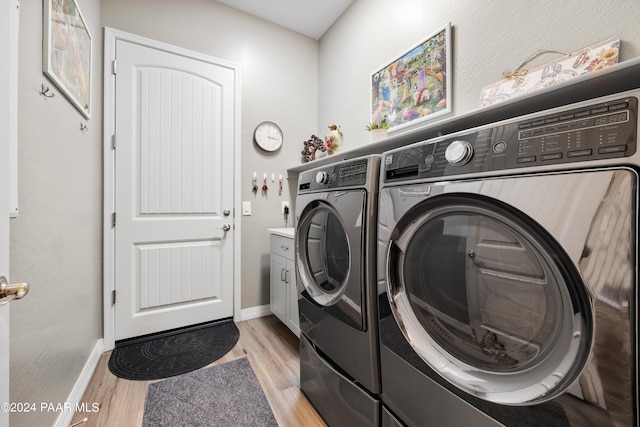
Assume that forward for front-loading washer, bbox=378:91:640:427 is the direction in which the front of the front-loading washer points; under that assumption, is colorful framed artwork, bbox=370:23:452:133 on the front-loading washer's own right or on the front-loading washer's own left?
on the front-loading washer's own right

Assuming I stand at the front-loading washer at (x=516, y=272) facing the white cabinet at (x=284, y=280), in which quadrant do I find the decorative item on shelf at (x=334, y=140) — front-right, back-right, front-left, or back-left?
front-right

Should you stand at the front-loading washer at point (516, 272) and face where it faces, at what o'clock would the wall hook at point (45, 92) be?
The wall hook is roughly at 1 o'clock from the front-loading washer.

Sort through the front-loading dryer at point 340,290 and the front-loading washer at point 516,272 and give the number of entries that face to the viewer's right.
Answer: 0

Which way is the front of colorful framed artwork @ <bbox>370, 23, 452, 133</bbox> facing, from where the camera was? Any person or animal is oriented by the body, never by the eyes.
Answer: facing the viewer and to the left of the viewer

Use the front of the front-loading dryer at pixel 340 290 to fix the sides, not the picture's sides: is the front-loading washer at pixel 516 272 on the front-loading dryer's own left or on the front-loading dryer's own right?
on the front-loading dryer's own left

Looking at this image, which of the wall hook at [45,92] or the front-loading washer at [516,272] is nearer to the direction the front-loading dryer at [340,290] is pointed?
the wall hook

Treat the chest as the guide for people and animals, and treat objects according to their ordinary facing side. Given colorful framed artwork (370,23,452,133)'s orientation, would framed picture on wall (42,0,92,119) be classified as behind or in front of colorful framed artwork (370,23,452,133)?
in front

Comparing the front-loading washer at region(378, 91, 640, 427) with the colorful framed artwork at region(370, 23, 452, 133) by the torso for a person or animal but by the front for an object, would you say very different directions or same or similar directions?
same or similar directions

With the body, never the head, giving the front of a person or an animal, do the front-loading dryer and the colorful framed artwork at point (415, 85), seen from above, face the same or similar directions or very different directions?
same or similar directions

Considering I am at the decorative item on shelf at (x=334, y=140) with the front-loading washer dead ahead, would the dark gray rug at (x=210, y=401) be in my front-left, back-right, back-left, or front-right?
front-right

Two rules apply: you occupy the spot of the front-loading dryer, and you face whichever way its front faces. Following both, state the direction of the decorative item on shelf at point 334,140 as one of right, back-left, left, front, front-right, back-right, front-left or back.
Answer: back-right

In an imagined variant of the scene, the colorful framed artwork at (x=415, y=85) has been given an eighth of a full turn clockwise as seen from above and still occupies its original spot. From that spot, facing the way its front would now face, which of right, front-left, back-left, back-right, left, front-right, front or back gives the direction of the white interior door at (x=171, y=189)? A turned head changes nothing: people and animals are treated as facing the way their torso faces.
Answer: front

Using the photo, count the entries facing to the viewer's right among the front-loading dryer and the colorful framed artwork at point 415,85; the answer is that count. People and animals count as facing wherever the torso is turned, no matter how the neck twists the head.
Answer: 0

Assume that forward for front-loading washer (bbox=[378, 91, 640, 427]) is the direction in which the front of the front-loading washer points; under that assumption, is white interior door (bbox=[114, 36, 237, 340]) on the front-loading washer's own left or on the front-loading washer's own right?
on the front-loading washer's own right

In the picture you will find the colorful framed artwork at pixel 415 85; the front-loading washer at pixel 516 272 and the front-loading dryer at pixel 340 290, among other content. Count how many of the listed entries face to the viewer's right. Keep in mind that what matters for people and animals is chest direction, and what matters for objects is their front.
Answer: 0
